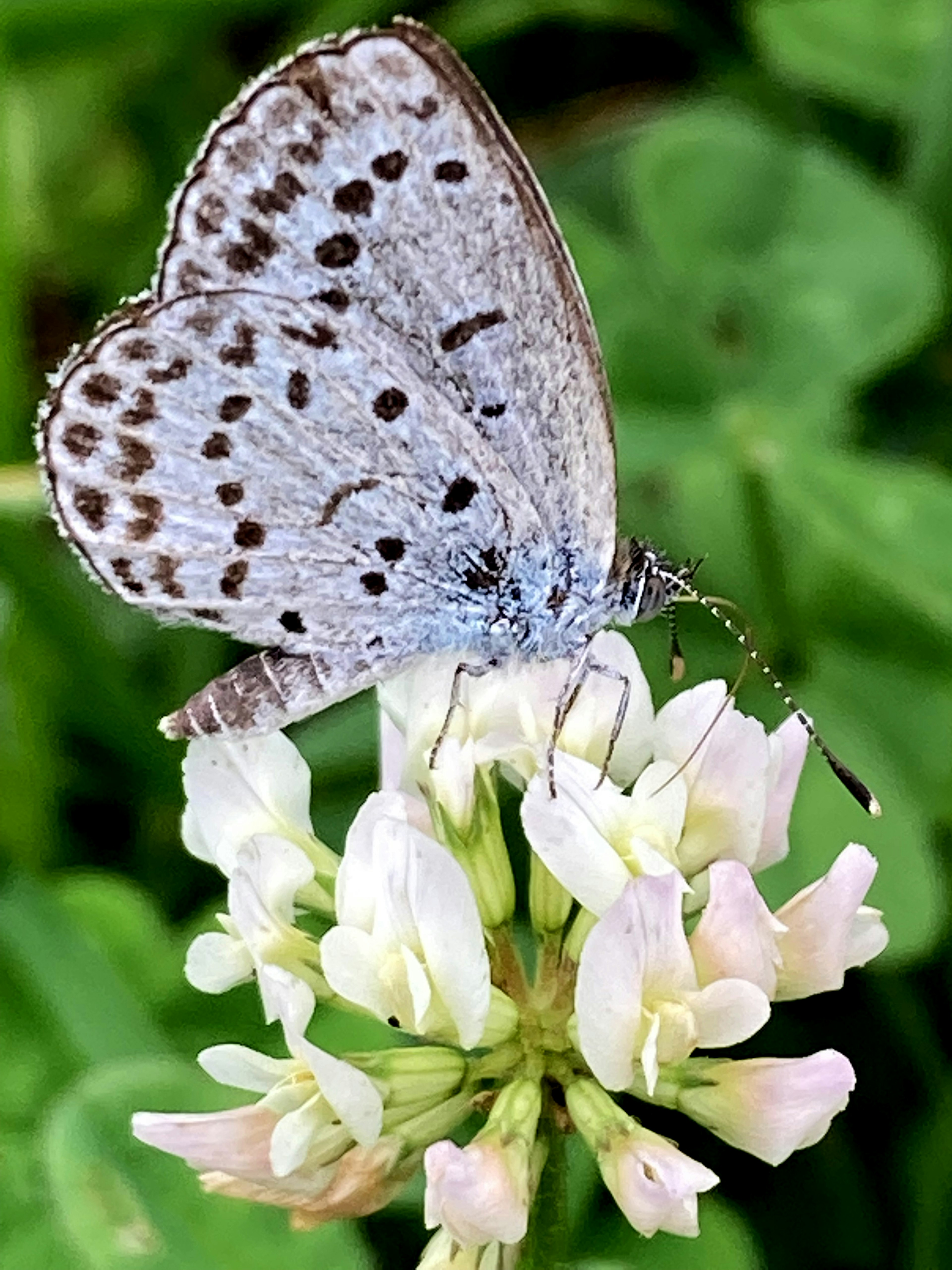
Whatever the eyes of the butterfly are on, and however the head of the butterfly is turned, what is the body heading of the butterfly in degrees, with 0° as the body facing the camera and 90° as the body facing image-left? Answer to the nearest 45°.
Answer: approximately 270°
